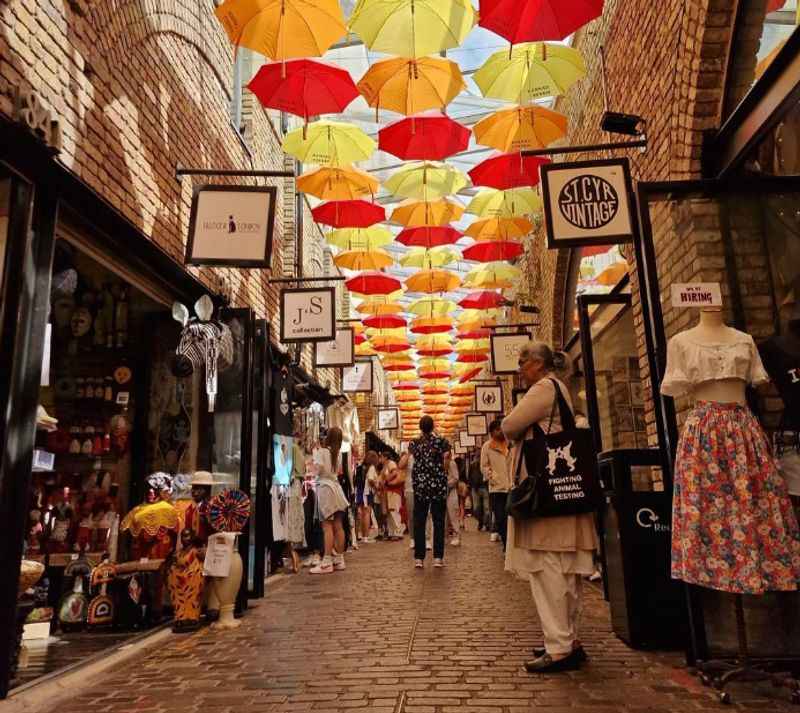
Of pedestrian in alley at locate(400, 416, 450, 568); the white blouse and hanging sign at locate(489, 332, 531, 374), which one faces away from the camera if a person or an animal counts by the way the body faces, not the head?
the pedestrian in alley

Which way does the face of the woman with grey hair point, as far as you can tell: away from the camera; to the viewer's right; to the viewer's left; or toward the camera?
to the viewer's left

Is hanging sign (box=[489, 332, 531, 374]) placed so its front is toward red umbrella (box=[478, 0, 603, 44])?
yes

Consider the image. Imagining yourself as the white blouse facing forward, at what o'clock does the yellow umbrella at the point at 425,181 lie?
The yellow umbrella is roughly at 5 o'clock from the white blouse.

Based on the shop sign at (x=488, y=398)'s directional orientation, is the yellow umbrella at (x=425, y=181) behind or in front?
in front

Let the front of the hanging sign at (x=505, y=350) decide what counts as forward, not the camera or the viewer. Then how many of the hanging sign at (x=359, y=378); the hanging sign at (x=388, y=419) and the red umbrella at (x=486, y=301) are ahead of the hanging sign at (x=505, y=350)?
0

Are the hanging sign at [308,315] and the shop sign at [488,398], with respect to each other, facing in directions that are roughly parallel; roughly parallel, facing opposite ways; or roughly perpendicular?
roughly parallel

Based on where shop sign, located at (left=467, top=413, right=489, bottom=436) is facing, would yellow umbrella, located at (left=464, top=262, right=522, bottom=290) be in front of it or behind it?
in front

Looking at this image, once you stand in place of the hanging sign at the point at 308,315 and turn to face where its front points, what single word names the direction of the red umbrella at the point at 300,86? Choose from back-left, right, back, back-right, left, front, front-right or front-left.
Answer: front

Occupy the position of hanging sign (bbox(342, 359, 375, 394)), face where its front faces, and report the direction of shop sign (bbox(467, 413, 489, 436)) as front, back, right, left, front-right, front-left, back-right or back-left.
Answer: back-left

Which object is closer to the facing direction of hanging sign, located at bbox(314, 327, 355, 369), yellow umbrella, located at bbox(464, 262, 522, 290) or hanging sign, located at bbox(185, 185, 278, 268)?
the hanging sign

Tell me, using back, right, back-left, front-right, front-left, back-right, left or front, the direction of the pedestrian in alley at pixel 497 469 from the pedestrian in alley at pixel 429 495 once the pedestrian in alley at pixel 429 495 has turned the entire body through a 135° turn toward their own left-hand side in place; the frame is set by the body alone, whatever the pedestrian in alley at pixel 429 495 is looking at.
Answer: back

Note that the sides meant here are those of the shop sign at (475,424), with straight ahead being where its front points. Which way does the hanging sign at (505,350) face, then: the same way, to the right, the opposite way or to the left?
the same way

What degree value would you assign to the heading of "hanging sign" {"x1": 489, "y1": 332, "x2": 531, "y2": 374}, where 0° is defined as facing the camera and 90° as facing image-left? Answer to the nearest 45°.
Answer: approximately 0°

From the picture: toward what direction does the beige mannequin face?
toward the camera

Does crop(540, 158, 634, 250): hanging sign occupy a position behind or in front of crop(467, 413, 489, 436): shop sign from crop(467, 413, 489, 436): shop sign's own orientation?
in front

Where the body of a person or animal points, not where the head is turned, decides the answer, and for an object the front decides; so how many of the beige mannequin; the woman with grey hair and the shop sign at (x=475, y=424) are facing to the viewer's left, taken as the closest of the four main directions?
1

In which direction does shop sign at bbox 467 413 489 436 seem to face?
toward the camera

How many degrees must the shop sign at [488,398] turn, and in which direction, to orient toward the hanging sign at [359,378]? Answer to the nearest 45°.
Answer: approximately 45° to its right
